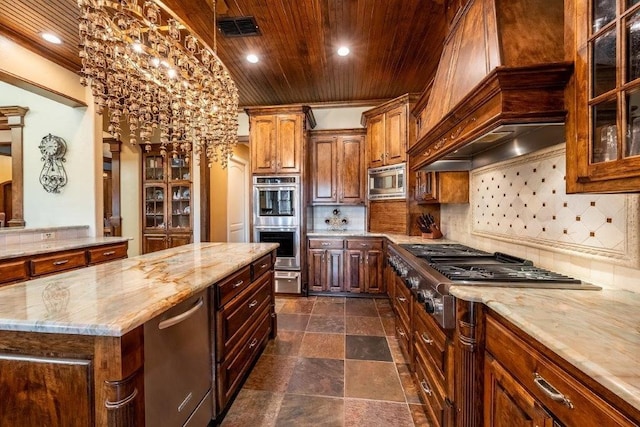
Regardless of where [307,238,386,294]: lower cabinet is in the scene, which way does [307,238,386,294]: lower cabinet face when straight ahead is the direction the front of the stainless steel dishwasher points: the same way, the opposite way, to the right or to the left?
to the right

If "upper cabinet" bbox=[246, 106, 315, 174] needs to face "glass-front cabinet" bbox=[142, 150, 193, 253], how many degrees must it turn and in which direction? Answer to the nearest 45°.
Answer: approximately 135° to its right

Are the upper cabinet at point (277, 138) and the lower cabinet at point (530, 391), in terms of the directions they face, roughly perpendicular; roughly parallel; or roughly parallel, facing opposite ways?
roughly perpendicular

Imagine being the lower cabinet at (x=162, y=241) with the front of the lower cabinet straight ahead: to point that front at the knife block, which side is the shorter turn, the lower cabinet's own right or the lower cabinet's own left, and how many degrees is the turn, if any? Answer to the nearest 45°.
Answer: approximately 45° to the lower cabinet's own left

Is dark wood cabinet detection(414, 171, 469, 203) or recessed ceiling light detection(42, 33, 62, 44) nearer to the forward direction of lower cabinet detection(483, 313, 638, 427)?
the recessed ceiling light

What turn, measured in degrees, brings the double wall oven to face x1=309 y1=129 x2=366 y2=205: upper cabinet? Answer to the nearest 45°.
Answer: approximately 90° to its left

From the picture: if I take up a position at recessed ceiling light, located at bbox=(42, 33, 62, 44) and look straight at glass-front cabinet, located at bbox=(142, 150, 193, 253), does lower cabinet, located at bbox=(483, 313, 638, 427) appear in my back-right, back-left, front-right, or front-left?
back-right
